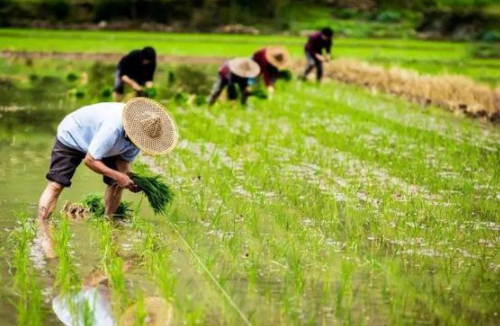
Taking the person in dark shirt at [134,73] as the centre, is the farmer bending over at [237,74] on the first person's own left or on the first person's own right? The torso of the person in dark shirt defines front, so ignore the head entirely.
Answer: on the first person's own left

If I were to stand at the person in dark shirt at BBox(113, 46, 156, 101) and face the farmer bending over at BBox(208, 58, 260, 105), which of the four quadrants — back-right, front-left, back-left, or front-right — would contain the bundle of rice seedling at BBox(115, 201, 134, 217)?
back-right

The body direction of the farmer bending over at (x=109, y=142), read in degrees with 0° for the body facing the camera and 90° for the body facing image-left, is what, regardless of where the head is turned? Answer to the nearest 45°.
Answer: approximately 315°

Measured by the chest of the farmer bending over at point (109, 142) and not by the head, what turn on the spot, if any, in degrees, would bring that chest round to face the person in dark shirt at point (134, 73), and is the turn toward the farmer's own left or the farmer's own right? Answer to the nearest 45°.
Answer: approximately 135° to the farmer's own left

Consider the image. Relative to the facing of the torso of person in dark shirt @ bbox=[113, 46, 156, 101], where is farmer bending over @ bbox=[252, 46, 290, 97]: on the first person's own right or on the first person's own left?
on the first person's own left
